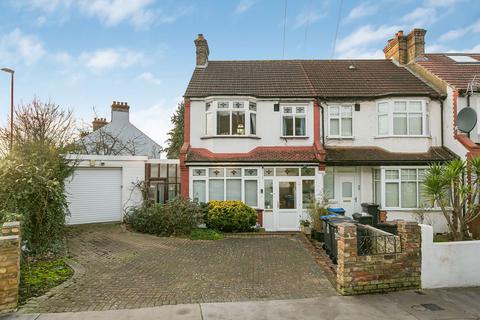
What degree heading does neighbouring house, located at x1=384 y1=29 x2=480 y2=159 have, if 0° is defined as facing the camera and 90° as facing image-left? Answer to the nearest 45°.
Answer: approximately 0°

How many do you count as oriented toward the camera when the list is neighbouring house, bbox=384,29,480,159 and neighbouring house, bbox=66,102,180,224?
2

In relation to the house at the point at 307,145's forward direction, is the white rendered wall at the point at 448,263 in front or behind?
in front

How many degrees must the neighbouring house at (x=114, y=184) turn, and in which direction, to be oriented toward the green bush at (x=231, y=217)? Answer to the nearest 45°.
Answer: approximately 45° to its left

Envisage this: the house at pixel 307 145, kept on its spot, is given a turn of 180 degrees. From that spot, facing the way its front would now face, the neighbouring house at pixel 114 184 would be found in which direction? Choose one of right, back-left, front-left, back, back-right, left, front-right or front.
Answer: left

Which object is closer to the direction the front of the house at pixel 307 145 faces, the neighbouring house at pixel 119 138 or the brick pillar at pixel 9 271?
the brick pillar

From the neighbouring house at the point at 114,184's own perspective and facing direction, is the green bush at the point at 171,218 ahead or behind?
ahead
